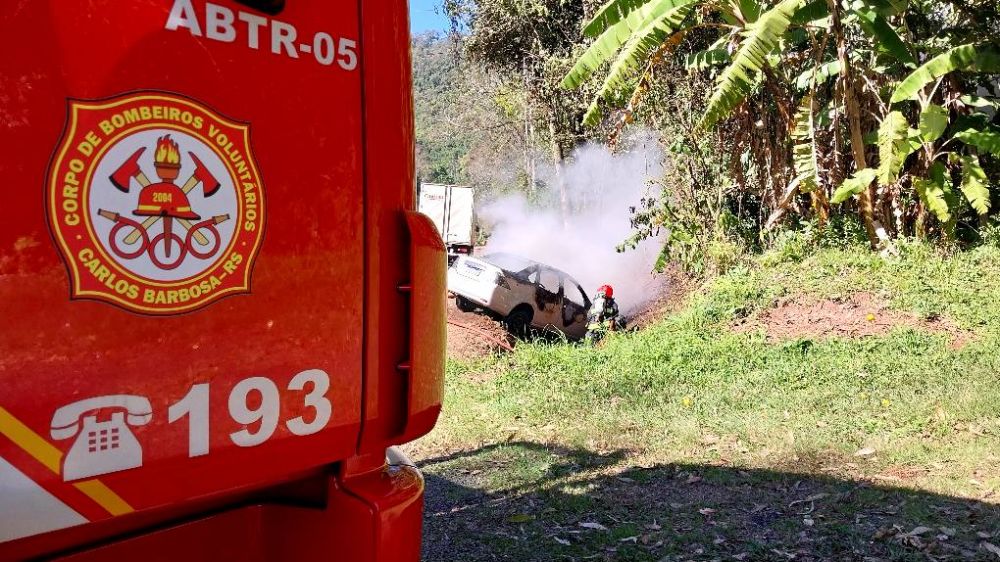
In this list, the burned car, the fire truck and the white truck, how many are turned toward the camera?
0

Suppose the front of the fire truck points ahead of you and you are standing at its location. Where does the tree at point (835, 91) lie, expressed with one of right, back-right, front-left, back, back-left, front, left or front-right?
front

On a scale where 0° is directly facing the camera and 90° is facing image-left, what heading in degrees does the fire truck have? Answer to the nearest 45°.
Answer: approximately 225°

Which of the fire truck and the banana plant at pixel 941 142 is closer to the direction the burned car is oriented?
the banana plant

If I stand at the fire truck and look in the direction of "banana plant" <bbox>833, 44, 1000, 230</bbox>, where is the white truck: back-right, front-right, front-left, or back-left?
front-left

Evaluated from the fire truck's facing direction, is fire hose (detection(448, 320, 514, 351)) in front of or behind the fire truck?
in front

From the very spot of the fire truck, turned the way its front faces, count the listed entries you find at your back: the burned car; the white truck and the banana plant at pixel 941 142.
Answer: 0

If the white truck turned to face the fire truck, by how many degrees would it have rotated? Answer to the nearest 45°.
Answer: approximately 135° to its left

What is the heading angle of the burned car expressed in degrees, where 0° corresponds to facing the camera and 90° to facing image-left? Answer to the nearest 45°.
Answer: approximately 225°

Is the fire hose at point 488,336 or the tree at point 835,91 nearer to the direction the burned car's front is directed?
the tree

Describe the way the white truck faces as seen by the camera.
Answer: facing away from the viewer and to the left of the viewer

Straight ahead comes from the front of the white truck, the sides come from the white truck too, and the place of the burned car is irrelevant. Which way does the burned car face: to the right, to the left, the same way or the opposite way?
to the right

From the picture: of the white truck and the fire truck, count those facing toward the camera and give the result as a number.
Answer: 0
